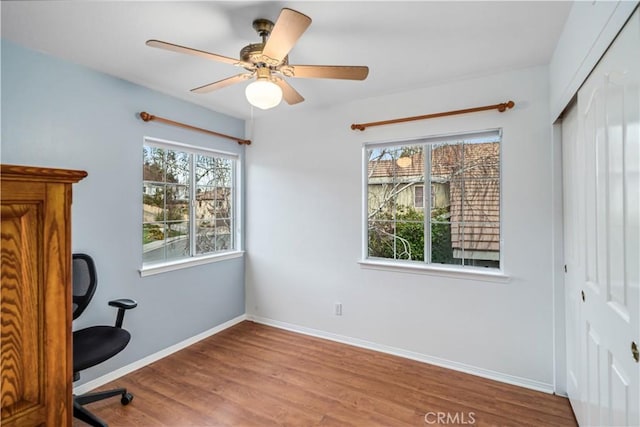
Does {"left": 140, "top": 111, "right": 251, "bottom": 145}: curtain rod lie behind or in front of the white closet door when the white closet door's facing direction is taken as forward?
in front

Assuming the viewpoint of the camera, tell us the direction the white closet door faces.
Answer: facing to the left of the viewer

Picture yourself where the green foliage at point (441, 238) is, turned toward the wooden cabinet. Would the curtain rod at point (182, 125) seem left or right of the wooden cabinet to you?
right

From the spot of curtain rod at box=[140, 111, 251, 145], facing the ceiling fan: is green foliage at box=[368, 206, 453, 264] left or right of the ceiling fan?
left

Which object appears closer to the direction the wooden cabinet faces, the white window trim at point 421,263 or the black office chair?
the white window trim

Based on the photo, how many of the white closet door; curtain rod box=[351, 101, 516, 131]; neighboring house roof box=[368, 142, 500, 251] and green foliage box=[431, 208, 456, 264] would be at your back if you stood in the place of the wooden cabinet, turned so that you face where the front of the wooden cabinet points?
0

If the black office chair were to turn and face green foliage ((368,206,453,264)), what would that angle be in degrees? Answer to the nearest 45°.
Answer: approximately 45° to its left

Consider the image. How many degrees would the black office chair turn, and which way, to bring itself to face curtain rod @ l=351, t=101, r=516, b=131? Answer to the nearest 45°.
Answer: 0° — it already faces it

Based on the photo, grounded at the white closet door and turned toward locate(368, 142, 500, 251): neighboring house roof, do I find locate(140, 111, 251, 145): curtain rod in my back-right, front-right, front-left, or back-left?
front-left

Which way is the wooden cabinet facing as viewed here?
to the viewer's right

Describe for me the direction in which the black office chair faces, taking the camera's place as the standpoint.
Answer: facing the viewer and to the right of the viewer

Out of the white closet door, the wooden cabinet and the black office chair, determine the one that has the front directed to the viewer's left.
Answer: the white closet door

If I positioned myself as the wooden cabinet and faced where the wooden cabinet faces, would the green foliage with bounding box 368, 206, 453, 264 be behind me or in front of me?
in front
